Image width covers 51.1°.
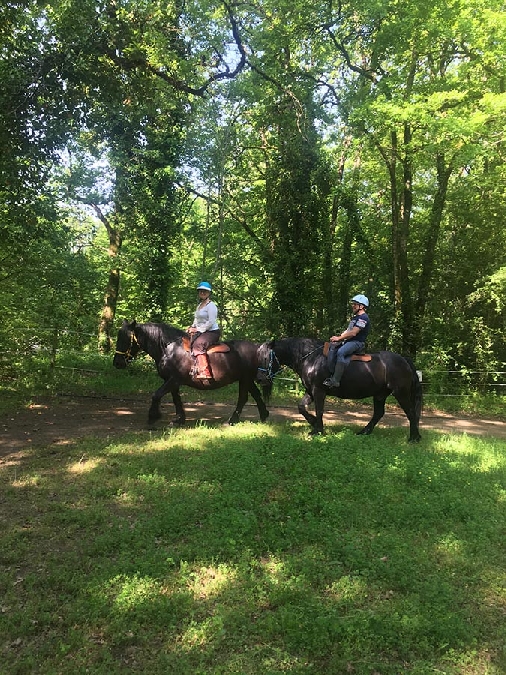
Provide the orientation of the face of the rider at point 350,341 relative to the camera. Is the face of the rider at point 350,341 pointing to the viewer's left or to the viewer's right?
to the viewer's left

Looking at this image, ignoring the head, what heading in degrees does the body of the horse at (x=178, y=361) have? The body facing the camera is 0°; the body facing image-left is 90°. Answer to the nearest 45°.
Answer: approximately 90°

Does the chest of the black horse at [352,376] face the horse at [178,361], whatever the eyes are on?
yes

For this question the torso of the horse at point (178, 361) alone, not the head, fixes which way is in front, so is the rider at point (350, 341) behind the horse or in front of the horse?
behind

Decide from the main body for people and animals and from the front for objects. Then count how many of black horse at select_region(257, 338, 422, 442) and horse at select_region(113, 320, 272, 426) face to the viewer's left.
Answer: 2

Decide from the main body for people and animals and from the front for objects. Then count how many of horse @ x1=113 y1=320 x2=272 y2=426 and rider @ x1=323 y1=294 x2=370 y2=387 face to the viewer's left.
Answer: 2

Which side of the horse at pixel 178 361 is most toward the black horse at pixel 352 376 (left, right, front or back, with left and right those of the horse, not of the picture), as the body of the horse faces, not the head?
back

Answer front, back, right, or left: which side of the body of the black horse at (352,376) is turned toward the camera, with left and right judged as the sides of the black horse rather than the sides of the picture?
left

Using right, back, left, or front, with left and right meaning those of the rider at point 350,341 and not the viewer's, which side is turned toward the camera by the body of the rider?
left

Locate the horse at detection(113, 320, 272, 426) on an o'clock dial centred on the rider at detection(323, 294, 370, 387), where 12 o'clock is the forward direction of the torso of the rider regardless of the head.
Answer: The horse is roughly at 12 o'clock from the rider.
